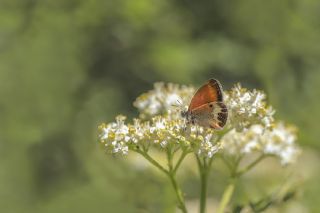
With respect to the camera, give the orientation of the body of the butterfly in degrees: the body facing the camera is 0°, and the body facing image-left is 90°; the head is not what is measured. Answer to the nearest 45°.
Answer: approximately 90°
